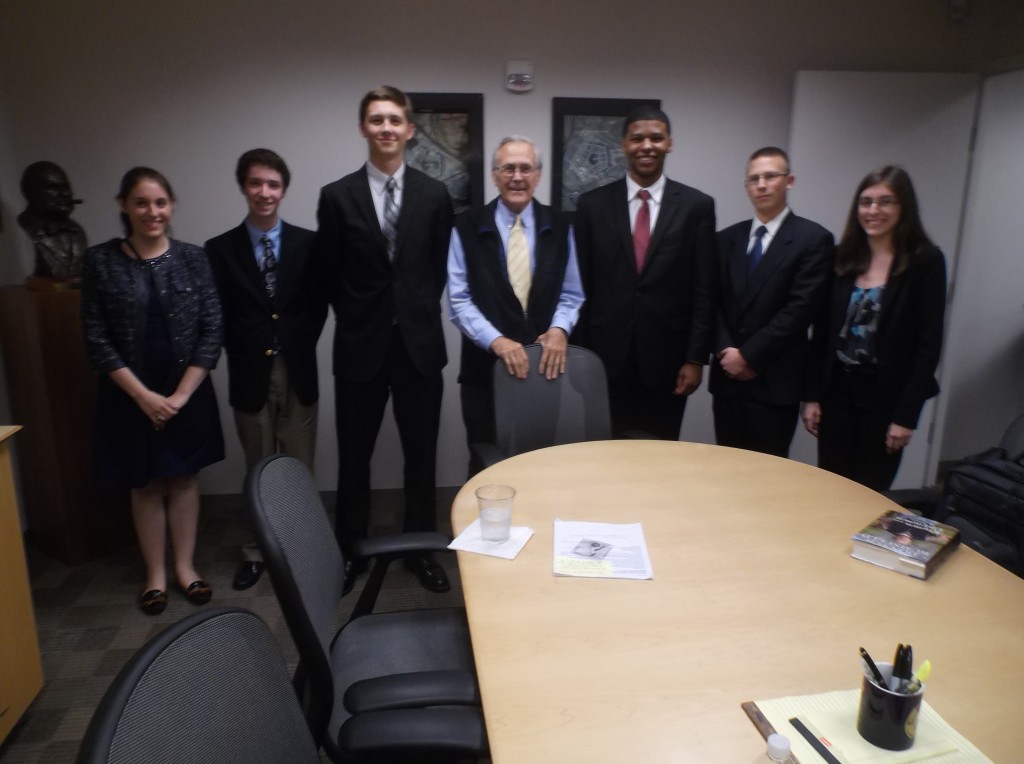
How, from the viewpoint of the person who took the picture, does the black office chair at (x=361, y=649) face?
facing to the right of the viewer

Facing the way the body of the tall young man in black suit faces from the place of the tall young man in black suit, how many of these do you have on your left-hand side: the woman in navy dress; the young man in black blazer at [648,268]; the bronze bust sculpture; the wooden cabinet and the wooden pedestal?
1

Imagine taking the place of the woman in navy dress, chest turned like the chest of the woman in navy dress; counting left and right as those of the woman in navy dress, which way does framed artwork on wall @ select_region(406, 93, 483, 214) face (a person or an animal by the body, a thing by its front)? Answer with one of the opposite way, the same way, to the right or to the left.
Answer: the same way

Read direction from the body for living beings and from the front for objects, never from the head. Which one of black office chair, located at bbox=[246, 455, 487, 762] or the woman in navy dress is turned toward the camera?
the woman in navy dress

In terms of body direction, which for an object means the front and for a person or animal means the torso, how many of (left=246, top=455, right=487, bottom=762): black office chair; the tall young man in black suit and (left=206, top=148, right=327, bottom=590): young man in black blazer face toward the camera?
2

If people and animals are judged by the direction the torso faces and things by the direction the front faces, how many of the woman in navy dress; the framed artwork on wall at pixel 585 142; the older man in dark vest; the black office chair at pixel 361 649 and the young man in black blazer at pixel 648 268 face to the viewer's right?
1

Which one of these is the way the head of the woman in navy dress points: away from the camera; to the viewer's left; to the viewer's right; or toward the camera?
toward the camera

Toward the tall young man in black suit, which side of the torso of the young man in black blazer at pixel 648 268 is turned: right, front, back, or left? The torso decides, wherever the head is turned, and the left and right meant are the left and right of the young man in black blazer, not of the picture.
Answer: right

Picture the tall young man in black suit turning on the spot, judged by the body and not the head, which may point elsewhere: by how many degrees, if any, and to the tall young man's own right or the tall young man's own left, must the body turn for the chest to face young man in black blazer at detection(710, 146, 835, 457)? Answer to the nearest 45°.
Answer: approximately 90° to the tall young man's own left

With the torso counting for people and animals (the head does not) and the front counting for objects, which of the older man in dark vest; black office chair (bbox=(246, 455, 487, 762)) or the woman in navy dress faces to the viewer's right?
the black office chair

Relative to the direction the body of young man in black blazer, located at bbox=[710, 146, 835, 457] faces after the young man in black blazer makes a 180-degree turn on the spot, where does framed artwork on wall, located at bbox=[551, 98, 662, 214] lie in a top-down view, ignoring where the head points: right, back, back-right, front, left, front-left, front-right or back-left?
left

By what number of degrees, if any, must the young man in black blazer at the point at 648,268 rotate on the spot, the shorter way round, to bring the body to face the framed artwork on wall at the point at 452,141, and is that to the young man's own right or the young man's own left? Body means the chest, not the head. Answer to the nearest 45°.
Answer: approximately 135° to the young man's own right

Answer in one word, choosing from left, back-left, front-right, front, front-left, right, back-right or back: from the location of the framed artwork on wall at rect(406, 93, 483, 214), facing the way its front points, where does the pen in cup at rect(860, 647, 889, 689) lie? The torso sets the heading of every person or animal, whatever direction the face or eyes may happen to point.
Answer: front

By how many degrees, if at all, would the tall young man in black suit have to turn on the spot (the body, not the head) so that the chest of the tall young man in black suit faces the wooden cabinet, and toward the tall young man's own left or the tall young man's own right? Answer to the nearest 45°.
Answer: approximately 45° to the tall young man's own right

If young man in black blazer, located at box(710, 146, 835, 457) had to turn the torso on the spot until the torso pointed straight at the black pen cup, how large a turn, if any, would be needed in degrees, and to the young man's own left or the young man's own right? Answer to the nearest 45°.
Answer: approximately 45° to the young man's own left

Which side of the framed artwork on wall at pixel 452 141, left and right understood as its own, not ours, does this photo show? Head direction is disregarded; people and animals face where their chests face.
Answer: front

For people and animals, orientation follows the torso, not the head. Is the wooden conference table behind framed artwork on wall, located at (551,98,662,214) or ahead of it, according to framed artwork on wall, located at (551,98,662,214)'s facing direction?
ahead

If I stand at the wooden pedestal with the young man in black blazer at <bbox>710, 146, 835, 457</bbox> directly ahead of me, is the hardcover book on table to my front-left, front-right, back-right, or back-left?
front-right

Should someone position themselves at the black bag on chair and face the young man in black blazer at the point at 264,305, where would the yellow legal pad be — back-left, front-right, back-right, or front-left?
front-left

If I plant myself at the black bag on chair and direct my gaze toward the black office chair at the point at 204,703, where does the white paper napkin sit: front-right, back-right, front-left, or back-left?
front-right

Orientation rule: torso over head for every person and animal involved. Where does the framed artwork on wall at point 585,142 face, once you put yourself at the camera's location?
facing the viewer

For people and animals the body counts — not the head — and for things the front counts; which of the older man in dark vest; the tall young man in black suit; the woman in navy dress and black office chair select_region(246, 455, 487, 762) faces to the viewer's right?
the black office chair

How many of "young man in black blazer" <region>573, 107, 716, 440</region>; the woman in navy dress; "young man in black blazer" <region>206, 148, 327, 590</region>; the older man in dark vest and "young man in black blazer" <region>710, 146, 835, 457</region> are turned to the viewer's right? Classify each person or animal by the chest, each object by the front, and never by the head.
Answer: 0
